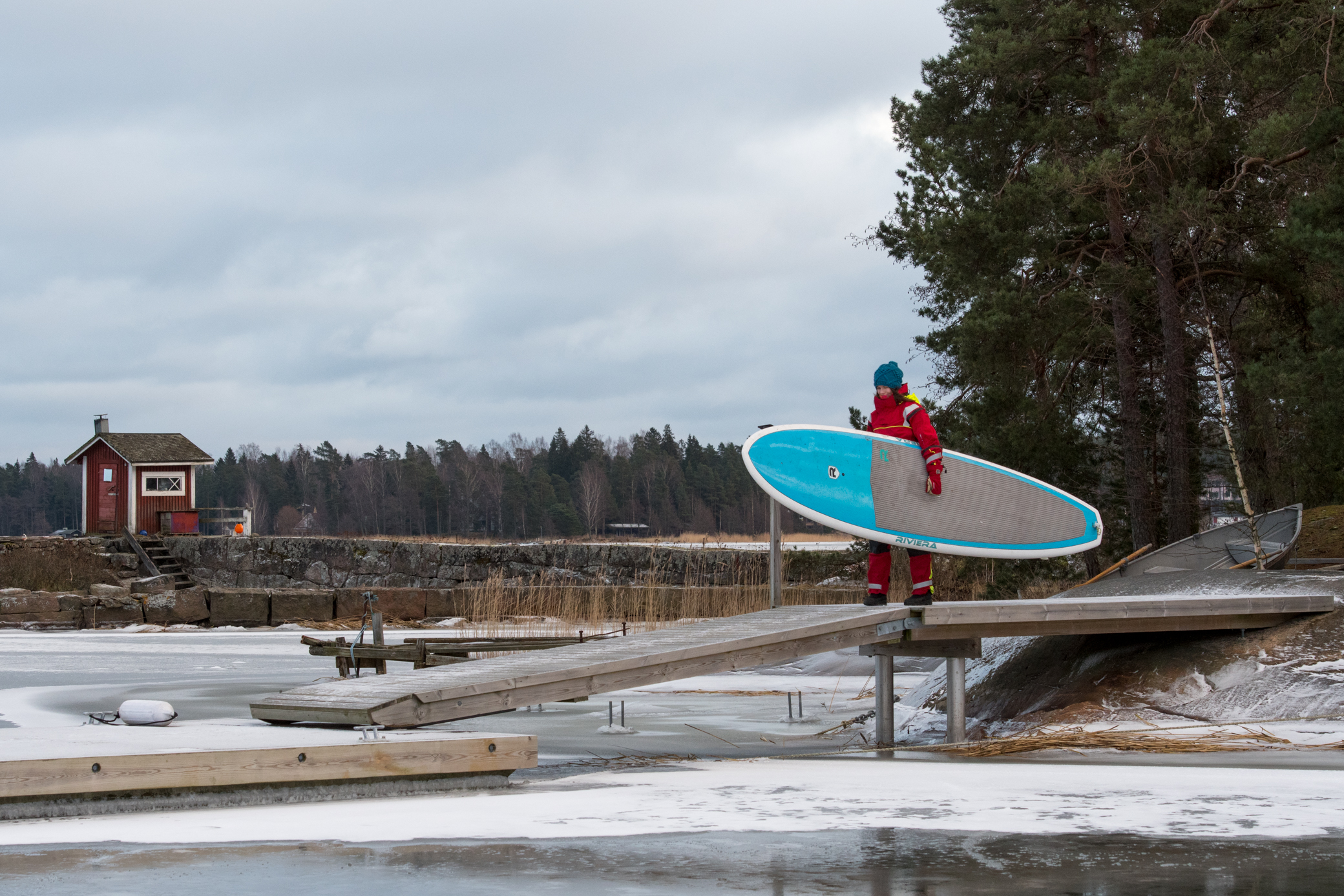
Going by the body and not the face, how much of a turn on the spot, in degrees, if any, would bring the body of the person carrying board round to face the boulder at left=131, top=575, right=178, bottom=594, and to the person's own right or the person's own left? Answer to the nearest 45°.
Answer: approximately 90° to the person's own right

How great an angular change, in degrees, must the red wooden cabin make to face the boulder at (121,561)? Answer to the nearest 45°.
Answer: approximately 45° to its left

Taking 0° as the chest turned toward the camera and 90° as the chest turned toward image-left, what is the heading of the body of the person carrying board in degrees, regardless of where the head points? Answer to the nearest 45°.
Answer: approximately 45°

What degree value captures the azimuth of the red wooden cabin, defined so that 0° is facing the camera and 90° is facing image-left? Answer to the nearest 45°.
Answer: approximately 45°

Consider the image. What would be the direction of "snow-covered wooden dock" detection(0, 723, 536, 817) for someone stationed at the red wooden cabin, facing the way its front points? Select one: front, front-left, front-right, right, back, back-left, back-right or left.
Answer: front-left

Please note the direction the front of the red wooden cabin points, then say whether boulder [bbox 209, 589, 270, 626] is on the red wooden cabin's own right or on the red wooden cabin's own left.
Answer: on the red wooden cabin's own left

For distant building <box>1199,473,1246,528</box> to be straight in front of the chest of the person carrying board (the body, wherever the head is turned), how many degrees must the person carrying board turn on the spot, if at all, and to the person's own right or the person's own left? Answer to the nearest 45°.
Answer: approximately 135° to the person's own right

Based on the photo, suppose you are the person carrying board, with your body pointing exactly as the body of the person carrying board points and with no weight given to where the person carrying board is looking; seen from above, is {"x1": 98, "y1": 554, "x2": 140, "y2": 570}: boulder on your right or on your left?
on your right
